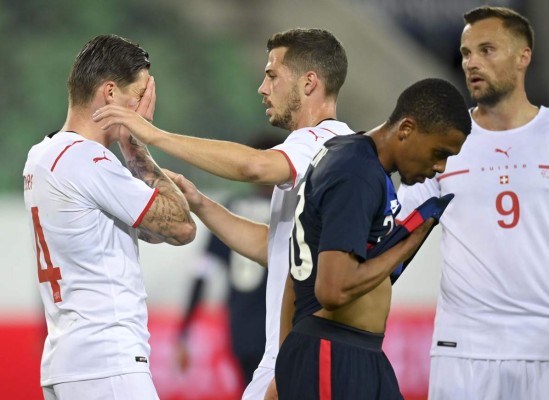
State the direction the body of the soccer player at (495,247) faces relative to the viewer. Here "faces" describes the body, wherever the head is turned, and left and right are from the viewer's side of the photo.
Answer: facing the viewer

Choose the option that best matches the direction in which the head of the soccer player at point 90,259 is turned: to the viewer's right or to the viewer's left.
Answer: to the viewer's right

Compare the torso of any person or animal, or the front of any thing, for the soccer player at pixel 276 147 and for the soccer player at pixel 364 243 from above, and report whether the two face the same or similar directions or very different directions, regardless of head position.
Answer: very different directions

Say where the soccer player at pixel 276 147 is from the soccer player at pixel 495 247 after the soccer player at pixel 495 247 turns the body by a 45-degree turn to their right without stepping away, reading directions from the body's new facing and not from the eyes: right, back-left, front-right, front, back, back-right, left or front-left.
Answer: front

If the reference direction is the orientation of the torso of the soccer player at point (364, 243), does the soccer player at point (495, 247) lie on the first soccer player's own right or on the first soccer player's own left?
on the first soccer player's own left

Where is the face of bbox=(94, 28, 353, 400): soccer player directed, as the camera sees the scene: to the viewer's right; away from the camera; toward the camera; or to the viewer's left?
to the viewer's left

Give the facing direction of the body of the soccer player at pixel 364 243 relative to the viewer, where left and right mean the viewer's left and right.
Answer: facing to the right of the viewer

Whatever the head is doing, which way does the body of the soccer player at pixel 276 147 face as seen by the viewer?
to the viewer's left
